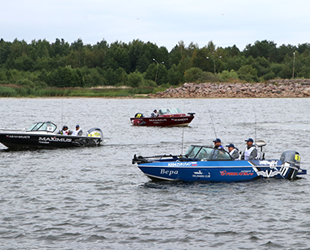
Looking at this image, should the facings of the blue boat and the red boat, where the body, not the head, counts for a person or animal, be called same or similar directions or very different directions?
very different directions

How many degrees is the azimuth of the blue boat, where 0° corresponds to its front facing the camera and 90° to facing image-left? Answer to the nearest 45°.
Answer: approximately 90°

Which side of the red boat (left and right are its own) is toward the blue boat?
right

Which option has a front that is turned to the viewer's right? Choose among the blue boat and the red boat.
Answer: the red boat

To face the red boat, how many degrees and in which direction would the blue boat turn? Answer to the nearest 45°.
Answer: approximately 90° to its right

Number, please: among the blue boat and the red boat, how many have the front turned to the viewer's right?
1

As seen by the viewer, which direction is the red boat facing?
to the viewer's right
